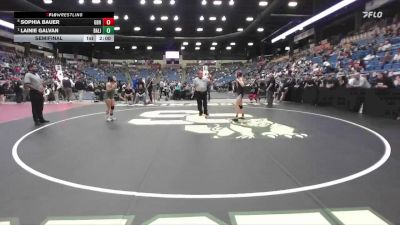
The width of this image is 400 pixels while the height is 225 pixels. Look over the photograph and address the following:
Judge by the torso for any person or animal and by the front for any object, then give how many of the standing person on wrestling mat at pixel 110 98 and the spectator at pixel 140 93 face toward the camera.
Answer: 1

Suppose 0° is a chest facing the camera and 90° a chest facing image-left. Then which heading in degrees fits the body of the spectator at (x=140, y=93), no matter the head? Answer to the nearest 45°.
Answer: approximately 0°

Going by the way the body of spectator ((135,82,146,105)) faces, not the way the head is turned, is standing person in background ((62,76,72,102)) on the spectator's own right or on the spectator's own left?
on the spectator's own right

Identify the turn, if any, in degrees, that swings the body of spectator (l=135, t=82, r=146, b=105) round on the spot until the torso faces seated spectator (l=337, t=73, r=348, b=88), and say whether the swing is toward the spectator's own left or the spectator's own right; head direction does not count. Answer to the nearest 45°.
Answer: approximately 45° to the spectator's own left

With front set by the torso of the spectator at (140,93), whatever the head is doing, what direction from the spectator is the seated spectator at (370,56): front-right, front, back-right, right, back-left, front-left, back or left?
left

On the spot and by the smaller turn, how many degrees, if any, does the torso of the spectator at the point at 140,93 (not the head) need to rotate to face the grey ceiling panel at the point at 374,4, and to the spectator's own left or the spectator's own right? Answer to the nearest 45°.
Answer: approximately 90° to the spectator's own left

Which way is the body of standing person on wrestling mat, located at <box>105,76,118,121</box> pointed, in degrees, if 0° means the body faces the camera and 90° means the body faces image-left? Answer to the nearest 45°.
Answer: approximately 270°

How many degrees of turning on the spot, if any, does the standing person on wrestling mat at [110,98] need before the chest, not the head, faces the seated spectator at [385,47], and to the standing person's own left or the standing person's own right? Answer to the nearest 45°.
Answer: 0° — they already face them

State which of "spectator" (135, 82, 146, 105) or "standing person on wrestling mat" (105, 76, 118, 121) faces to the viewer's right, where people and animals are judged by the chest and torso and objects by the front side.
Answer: the standing person on wrestling mat

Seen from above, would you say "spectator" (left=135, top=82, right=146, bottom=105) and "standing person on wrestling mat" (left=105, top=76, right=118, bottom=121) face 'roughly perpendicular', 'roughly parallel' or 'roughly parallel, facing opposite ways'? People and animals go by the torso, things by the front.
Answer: roughly perpendicular

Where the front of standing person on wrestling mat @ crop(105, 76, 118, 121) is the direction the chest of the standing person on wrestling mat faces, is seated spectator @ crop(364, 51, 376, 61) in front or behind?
in front
